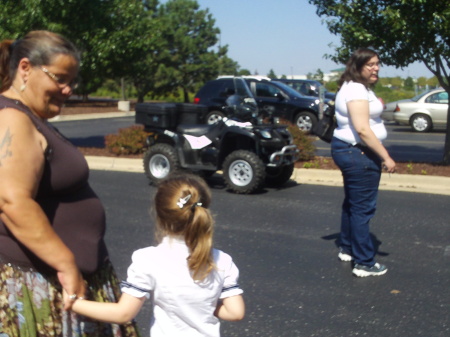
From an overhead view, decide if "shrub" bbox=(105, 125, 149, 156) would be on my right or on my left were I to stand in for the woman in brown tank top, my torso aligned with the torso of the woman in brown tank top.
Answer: on my left

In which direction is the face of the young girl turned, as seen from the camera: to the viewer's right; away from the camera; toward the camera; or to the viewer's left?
away from the camera

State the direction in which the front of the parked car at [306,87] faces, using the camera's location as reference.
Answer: facing to the right of the viewer

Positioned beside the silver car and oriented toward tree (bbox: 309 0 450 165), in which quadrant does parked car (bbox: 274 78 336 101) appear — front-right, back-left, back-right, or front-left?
back-right

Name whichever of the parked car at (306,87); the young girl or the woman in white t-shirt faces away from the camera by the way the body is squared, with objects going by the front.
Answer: the young girl

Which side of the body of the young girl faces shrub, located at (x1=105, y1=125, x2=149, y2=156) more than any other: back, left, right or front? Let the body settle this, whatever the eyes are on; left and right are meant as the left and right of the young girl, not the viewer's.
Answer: front

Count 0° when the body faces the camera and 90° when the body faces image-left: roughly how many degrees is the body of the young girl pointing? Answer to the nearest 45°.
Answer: approximately 180°

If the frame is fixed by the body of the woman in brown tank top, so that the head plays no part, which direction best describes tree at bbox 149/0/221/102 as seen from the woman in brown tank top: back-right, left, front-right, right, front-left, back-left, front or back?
left

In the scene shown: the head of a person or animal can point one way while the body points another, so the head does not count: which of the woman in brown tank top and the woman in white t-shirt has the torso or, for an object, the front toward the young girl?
the woman in brown tank top

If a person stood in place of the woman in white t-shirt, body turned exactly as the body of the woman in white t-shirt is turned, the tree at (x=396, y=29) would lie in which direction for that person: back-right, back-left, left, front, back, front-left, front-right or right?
left

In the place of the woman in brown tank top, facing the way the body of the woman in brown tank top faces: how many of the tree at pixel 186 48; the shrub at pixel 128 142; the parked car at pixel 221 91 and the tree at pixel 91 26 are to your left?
4

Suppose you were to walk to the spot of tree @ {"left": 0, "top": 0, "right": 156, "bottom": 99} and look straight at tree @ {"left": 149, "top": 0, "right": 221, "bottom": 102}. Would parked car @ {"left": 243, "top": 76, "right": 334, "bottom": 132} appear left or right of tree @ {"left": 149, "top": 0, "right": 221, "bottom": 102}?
right

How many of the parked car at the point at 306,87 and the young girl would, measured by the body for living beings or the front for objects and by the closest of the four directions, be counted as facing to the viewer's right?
1
